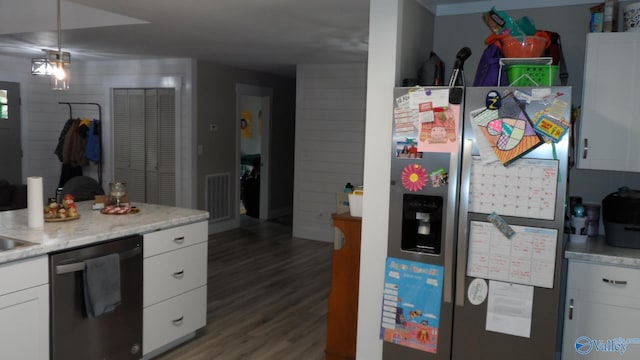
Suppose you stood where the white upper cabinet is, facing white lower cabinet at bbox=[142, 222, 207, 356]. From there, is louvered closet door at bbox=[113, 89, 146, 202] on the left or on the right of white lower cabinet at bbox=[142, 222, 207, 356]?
right

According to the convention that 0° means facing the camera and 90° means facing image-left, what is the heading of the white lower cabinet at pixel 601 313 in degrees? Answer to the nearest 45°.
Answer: approximately 0°

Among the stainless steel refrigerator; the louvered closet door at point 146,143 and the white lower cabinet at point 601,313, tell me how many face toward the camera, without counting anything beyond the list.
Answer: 3

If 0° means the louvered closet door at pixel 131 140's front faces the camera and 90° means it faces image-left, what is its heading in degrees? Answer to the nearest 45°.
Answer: approximately 0°

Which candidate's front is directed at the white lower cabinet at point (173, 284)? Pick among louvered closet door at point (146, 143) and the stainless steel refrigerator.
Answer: the louvered closet door

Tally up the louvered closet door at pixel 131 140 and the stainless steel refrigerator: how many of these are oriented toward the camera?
2

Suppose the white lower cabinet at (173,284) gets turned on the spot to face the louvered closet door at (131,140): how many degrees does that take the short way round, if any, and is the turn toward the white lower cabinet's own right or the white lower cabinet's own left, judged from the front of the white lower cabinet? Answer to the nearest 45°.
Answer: approximately 135° to the white lower cabinet's own left

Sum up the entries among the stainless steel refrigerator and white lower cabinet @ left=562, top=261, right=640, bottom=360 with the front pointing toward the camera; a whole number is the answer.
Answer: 2

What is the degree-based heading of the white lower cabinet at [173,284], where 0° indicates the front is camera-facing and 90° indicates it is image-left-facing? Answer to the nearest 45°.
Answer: approximately 315°

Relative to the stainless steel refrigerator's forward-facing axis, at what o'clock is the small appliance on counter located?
The small appliance on counter is roughly at 8 o'clock from the stainless steel refrigerator.
